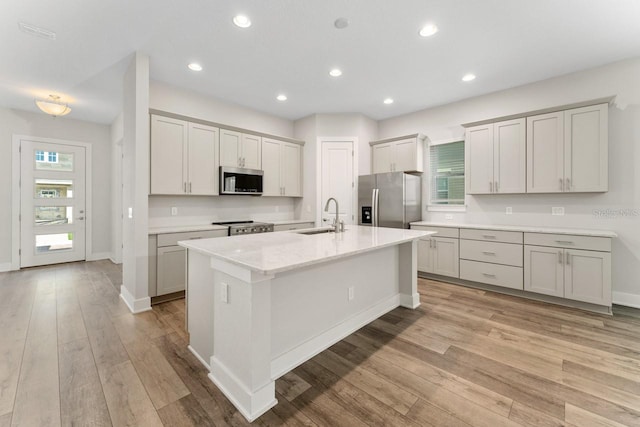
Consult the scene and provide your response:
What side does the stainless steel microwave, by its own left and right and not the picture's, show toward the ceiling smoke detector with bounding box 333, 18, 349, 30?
front

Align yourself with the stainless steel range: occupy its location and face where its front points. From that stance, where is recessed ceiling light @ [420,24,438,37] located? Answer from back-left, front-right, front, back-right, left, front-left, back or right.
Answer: front

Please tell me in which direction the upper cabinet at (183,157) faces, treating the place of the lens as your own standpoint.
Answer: facing the viewer and to the right of the viewer

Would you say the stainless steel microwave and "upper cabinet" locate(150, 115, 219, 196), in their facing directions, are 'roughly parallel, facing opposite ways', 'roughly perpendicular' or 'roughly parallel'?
roughly parallel

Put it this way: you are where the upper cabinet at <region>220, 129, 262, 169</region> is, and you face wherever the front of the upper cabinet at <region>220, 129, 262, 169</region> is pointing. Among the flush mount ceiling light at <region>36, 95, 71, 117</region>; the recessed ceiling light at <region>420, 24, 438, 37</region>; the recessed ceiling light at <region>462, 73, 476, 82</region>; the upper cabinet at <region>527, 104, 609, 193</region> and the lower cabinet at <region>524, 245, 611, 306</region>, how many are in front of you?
4

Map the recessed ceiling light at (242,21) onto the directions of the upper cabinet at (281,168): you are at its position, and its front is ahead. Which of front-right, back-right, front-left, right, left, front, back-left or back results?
front-right

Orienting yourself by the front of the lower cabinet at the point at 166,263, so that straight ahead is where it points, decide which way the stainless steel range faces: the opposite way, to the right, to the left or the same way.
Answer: the same way

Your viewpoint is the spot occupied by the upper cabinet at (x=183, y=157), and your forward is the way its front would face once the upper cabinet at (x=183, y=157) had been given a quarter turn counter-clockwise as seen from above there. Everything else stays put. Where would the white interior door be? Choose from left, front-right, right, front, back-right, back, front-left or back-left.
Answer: front-right

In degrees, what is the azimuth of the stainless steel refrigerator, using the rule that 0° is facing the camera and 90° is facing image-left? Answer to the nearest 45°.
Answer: approximately 45°

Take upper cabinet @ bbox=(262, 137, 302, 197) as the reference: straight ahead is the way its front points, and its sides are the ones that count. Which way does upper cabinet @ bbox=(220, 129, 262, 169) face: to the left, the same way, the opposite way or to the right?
the same way

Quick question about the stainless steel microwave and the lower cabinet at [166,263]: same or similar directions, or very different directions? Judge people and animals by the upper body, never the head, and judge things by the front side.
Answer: same or similar directions

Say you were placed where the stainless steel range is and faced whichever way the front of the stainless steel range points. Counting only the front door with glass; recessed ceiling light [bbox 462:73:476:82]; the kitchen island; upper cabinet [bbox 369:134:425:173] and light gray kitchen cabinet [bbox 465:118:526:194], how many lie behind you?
1

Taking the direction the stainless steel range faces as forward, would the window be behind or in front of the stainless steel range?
in front

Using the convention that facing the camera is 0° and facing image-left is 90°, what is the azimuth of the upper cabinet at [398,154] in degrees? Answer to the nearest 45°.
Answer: approximately 45°
